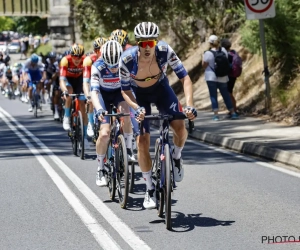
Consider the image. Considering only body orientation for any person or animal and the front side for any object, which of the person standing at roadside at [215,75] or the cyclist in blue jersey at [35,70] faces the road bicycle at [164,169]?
the cyclist in blue jersey

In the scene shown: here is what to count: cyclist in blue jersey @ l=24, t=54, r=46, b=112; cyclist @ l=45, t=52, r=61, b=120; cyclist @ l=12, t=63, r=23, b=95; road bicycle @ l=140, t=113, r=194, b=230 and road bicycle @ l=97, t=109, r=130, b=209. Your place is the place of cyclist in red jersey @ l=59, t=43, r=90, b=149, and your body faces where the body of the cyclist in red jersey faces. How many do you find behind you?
3

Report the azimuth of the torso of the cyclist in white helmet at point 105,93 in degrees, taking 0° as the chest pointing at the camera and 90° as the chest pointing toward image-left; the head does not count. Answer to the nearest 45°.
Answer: approximately 0°

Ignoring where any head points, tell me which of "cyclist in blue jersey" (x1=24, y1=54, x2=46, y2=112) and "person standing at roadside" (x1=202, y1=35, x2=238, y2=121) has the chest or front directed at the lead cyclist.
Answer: the cyclist in blue jersey

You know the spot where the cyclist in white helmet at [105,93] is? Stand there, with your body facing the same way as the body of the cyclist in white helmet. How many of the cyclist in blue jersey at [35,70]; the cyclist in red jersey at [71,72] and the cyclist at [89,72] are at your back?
3
